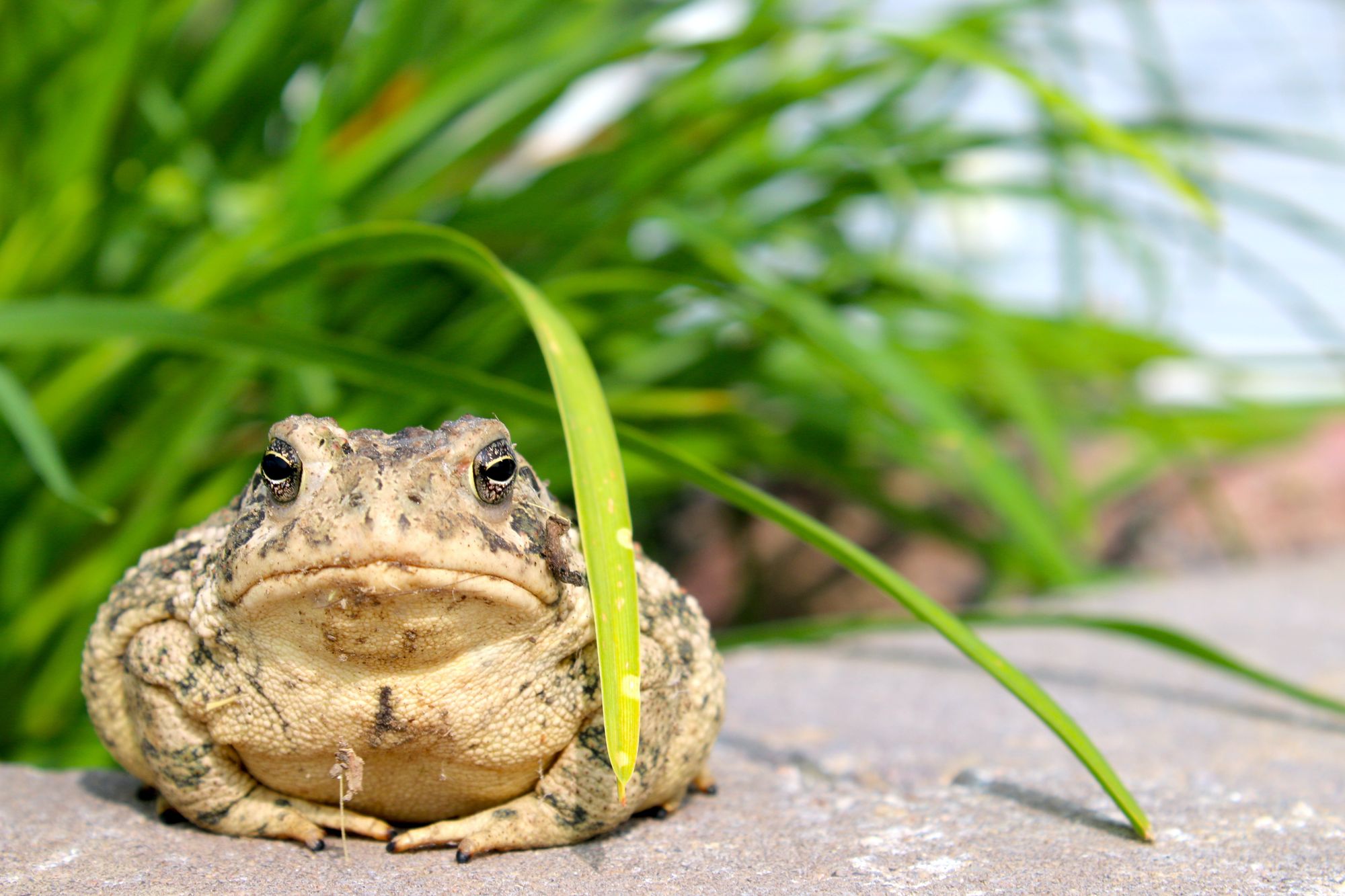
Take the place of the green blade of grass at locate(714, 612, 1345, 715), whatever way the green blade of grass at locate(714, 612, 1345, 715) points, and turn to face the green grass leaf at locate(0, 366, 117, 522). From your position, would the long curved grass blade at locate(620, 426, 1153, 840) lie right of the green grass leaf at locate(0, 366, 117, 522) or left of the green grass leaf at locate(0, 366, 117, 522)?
left

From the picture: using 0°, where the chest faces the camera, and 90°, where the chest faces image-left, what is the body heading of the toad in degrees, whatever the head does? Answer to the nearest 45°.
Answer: approximately 0°

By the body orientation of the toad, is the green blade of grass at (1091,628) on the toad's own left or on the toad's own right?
on the toad's own left
